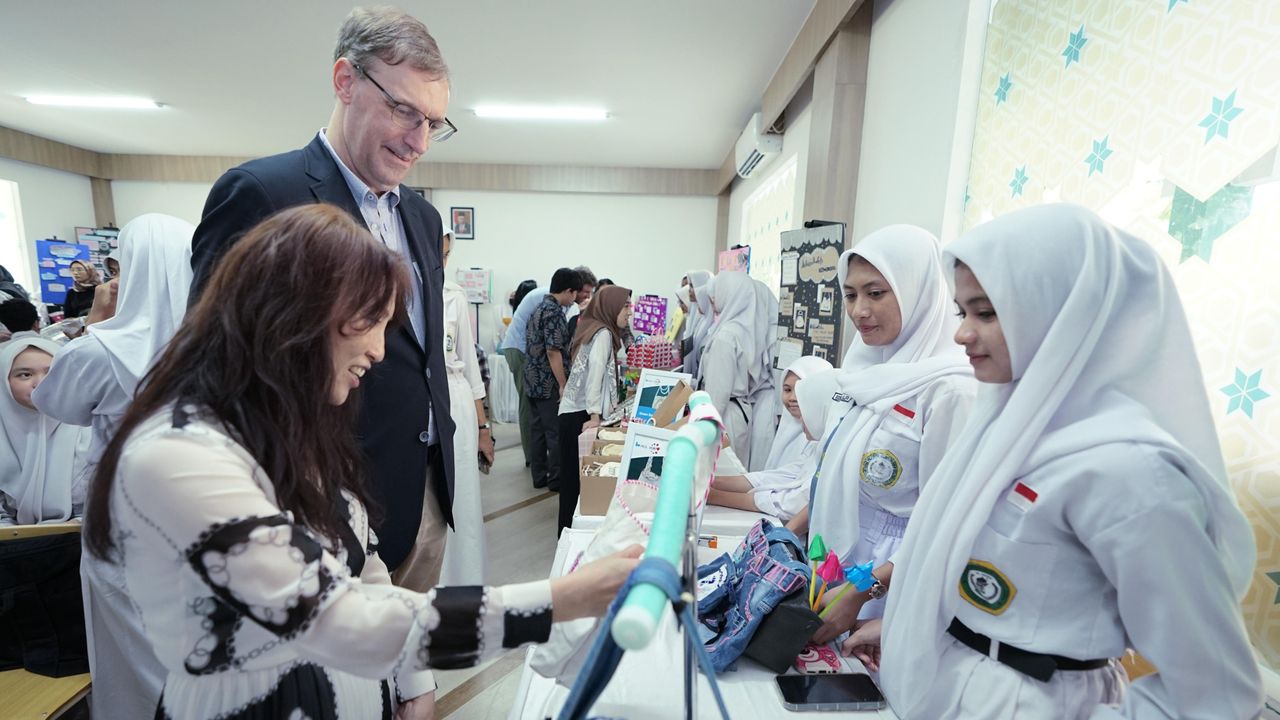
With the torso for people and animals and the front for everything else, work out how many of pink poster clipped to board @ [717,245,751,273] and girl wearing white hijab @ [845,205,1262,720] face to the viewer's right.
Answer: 0

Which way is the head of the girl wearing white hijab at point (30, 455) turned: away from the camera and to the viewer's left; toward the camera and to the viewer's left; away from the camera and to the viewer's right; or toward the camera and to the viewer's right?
toward the camera and to the viewer's right

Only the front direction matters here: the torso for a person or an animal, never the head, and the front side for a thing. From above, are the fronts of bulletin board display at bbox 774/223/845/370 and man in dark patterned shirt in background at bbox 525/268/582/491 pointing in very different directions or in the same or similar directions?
very different directions

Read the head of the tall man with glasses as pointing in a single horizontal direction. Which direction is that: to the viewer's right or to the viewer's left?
to the viewer's right

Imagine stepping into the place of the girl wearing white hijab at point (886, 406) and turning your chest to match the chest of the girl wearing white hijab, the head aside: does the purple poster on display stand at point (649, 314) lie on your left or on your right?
on your right

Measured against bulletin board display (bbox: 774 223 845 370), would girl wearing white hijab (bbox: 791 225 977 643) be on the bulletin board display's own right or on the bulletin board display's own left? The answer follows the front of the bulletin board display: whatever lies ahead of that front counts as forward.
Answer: on the bulletin board display's own left

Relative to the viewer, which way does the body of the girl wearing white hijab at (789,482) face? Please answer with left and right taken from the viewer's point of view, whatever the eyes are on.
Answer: facing to the left of the viewer

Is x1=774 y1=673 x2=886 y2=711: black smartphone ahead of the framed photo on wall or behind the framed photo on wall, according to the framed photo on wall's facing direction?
ahead

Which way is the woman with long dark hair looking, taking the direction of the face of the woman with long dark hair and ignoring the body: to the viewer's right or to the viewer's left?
to the viewer's right
